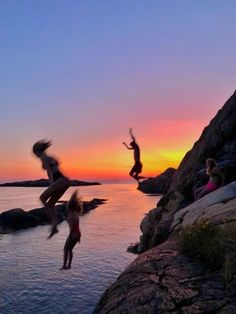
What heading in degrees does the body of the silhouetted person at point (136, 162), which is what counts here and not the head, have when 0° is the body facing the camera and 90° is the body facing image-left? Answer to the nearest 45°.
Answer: approximately 90°

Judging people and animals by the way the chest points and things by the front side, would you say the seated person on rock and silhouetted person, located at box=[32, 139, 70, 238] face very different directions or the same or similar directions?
same or similar directions

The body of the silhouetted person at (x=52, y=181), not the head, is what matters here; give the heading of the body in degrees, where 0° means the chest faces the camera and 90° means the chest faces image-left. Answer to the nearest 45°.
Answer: approximately 90°

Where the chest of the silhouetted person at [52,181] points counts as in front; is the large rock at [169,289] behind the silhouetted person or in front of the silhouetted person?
behind

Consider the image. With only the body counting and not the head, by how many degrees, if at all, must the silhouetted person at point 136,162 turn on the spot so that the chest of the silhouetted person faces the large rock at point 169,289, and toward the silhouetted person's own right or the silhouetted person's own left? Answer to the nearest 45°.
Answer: approximately 90° to the silhouetted person's own left

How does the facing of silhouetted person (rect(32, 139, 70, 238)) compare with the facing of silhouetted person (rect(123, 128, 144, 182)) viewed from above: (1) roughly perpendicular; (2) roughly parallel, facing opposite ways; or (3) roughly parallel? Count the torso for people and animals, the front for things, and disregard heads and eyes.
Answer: roughly parallel

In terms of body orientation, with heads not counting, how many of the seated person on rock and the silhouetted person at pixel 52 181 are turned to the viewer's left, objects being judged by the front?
2

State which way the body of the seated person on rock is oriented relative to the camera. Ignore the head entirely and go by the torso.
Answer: to the viewer's left
